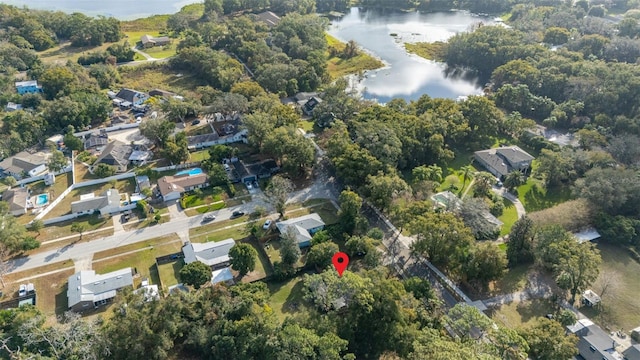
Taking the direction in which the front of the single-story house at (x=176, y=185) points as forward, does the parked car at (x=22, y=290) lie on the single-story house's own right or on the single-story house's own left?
on the single-story house's own right

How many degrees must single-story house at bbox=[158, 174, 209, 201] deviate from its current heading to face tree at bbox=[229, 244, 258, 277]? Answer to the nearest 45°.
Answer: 0° — it already faces it

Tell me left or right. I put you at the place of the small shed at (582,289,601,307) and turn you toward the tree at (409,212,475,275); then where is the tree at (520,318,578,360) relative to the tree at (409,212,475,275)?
left

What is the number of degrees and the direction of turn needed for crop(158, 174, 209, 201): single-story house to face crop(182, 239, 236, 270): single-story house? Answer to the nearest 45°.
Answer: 0° — it already faces it

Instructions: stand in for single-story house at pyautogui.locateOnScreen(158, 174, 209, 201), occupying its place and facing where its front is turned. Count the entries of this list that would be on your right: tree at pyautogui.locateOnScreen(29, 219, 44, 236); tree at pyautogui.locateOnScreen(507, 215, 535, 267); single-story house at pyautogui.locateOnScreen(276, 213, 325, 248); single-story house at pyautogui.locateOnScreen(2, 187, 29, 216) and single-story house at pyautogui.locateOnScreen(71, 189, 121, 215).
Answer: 3

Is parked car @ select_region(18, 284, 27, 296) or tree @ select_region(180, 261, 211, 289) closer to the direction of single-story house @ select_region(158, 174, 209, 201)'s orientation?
the tree

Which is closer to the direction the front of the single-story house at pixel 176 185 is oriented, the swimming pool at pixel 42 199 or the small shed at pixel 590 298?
the small shed

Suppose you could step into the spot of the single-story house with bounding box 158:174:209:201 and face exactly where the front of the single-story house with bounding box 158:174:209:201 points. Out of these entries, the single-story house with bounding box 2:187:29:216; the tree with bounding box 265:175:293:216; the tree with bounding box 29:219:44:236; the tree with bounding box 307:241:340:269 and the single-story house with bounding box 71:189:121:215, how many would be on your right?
3

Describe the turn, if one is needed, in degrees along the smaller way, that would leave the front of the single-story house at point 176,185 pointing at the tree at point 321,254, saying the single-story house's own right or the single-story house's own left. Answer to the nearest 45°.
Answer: approximately 45° to the single-story house's own left

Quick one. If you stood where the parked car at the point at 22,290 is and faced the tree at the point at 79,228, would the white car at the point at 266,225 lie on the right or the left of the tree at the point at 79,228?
right

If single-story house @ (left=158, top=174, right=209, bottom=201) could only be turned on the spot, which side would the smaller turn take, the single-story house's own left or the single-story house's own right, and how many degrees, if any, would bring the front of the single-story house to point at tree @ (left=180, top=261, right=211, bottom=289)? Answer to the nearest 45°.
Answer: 0° — it already faces it

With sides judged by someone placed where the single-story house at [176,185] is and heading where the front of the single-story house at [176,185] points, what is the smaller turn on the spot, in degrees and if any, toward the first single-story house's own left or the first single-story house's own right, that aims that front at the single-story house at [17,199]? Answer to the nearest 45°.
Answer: approximately 90° to the first single-story house's own right

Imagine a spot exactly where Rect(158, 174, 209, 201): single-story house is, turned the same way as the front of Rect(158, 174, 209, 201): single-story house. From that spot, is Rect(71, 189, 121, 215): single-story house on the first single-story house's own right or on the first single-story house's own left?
on the first single-story house's own right

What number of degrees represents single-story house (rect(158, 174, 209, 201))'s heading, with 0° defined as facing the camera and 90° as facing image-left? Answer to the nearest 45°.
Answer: approximately 0°

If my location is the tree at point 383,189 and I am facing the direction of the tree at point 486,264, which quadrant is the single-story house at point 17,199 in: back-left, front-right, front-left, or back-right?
back-right

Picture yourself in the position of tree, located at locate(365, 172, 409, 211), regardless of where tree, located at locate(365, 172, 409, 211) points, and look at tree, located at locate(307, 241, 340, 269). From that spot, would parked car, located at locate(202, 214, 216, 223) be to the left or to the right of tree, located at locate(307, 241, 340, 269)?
right
